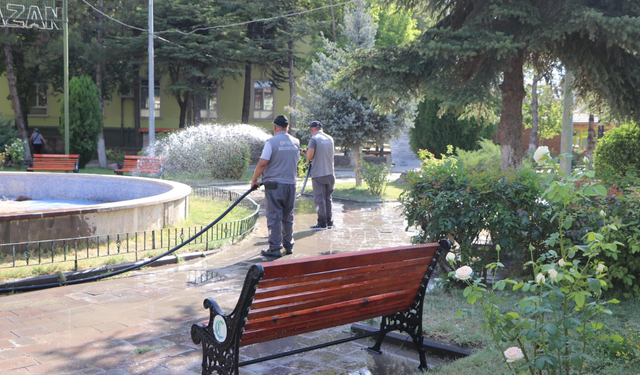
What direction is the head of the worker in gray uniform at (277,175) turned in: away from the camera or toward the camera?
away from the camera

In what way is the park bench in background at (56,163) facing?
toward the camera

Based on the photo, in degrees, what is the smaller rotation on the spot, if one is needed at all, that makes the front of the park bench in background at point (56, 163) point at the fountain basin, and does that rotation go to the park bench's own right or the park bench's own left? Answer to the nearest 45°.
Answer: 0° — it already faces it

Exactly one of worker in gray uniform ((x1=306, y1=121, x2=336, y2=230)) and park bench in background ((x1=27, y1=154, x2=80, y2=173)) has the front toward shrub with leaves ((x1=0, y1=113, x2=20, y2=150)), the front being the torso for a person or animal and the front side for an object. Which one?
the worker in gray uniform

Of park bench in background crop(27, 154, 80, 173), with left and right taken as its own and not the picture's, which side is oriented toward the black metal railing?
front

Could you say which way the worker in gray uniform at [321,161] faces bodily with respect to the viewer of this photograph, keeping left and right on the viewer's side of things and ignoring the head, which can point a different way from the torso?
facing away from the viewer and to the left of the viewer

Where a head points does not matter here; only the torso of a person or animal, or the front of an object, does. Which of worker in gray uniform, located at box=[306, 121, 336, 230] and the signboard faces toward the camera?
the signboard

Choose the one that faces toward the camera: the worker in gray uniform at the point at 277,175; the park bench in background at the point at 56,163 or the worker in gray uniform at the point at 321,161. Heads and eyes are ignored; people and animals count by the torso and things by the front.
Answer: the park bench in background

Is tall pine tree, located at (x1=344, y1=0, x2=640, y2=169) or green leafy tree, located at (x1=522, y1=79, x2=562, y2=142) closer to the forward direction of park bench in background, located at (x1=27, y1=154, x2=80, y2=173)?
the tall pine tree

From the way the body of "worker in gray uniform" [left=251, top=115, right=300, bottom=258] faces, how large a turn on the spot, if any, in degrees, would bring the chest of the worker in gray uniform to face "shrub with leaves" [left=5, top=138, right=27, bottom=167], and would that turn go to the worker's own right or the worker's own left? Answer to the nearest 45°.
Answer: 0° — they already face it

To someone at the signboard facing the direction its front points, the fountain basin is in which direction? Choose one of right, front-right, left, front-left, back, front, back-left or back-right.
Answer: front

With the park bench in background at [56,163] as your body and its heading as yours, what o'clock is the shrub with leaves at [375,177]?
The shrub with leaves is roughly at 10 o'clock from the park bench in background.

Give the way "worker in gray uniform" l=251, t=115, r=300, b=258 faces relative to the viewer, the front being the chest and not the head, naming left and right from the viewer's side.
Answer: facing away from the viewer and to the left of the viewer

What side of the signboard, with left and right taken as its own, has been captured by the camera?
front
